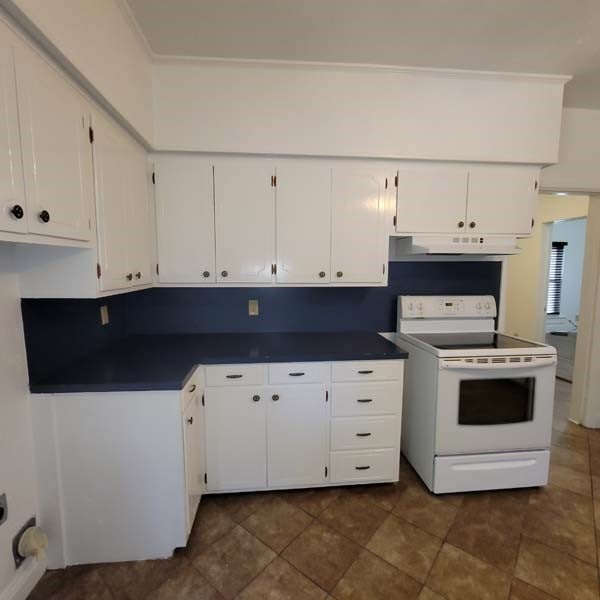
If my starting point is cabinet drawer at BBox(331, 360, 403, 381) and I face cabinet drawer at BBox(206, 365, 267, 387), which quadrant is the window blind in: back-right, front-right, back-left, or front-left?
back-right

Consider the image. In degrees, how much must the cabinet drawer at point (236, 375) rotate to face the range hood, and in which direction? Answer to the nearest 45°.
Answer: approximately 90° to its left

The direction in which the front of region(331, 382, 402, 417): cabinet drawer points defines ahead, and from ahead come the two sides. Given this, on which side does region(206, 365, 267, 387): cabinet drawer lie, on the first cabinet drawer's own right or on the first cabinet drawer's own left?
on the first cabinet drawer's own right

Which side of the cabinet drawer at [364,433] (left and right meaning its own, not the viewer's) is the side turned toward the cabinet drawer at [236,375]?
right

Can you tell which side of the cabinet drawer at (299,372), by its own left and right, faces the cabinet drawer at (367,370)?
left

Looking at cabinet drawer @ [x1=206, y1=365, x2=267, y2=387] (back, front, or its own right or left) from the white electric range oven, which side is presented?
left

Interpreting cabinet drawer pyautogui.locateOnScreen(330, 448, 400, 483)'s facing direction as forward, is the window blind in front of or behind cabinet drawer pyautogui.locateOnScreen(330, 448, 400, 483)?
behind

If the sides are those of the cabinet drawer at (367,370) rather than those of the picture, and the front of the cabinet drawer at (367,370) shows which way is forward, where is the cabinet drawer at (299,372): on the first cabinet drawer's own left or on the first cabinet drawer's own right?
on the first cabinet drawer's own right

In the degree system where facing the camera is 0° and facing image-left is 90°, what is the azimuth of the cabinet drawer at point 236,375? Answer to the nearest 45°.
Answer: approximately 0°
